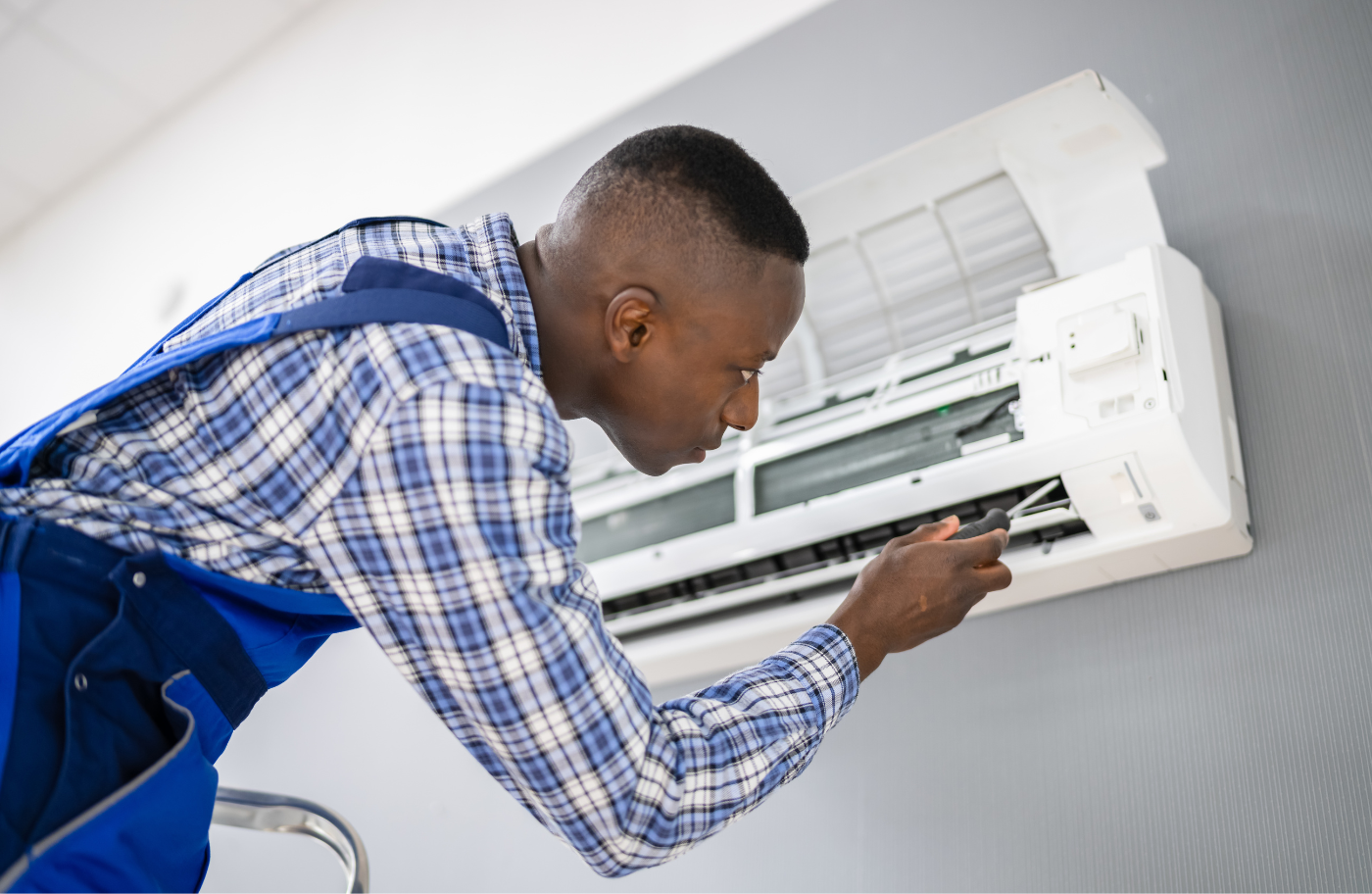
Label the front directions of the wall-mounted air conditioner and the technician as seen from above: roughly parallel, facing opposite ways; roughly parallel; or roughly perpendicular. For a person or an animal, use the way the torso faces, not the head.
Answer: roughly parallel, facing opposite ways

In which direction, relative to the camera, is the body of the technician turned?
to the viewer's right

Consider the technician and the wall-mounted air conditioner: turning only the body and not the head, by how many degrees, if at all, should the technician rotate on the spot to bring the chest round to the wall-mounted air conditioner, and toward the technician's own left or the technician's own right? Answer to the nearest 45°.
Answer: approximately 45° to the technician's own left

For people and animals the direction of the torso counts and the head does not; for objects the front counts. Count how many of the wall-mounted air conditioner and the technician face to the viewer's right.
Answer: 1

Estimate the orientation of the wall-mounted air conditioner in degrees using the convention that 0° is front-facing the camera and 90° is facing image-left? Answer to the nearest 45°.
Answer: approximately 45°

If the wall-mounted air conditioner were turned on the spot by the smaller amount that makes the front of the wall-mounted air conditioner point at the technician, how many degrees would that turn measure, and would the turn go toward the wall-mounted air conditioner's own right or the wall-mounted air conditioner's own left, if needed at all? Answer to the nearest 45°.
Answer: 0° — it already faces them
